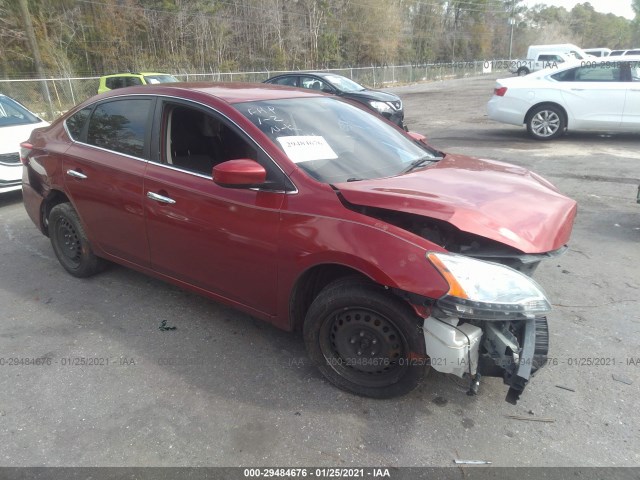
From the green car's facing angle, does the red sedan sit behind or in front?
in front

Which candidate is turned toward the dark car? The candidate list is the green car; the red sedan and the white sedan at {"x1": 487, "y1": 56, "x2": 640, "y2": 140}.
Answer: the green car

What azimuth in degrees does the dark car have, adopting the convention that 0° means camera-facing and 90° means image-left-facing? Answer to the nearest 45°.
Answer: approximately 315°

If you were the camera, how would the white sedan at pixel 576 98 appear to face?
facing to the right of the viewer

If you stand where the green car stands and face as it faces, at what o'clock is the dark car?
The dark car is roughly at 12 o'clock from the green car.

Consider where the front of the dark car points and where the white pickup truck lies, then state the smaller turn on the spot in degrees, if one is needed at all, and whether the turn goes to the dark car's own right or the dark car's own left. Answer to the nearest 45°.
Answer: approximately 90° to the dark car's own left

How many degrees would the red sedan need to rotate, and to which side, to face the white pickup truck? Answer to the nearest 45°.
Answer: approximately 90° to its left

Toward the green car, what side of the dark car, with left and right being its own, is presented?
back

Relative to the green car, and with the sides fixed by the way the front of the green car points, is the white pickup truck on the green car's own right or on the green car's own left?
on the green car's own left

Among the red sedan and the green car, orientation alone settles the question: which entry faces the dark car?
the green car

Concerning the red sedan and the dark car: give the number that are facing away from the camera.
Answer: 0

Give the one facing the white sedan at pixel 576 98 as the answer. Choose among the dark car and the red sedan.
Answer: the dark car

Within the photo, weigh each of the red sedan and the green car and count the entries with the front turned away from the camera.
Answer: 0

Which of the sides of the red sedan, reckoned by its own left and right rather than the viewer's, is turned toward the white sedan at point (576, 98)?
left

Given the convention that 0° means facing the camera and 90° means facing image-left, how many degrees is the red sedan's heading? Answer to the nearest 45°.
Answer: approximately 315°
